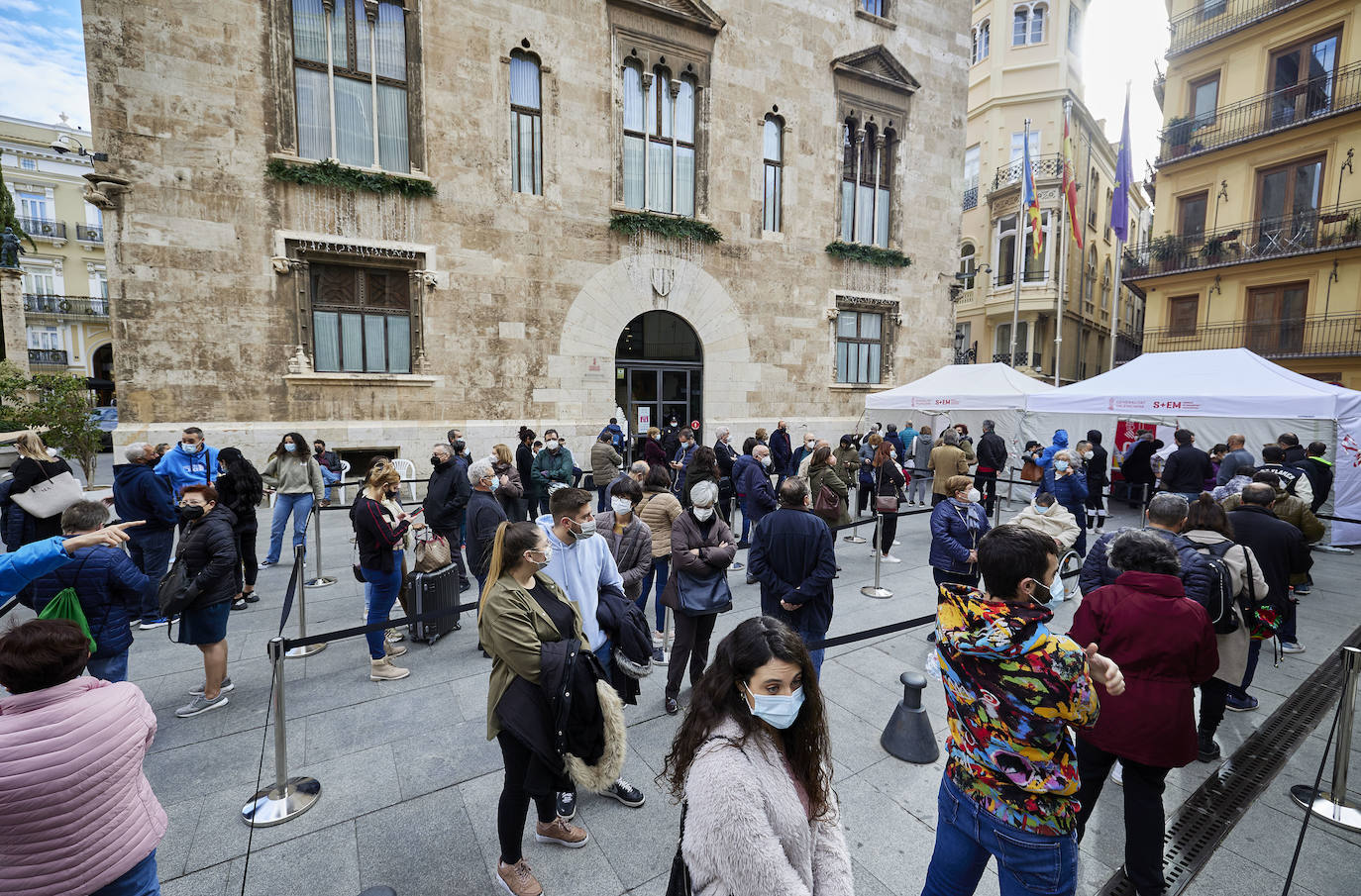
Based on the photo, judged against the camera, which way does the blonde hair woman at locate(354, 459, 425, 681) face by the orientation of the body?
to the viewer's right

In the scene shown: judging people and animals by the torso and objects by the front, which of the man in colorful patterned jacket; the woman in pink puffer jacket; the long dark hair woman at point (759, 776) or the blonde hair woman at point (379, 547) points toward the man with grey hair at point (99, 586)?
the woman in pink puffer jacket

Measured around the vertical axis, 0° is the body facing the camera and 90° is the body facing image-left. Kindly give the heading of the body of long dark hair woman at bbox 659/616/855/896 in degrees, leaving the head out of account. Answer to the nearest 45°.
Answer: approximately 315°

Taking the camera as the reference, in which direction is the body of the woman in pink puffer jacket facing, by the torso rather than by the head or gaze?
away from the camera

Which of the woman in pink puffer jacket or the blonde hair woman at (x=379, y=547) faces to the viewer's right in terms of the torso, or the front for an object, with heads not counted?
the blonde hair woman

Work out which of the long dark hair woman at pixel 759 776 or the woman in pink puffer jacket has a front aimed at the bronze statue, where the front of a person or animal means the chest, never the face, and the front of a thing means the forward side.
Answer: the woman in pink puffer jacket

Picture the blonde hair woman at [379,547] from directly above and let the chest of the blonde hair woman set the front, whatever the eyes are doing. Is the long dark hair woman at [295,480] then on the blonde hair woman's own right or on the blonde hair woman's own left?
on the blonde hair woman's own left

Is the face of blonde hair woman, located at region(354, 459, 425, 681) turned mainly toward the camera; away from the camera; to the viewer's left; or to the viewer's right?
to the viewer's right
